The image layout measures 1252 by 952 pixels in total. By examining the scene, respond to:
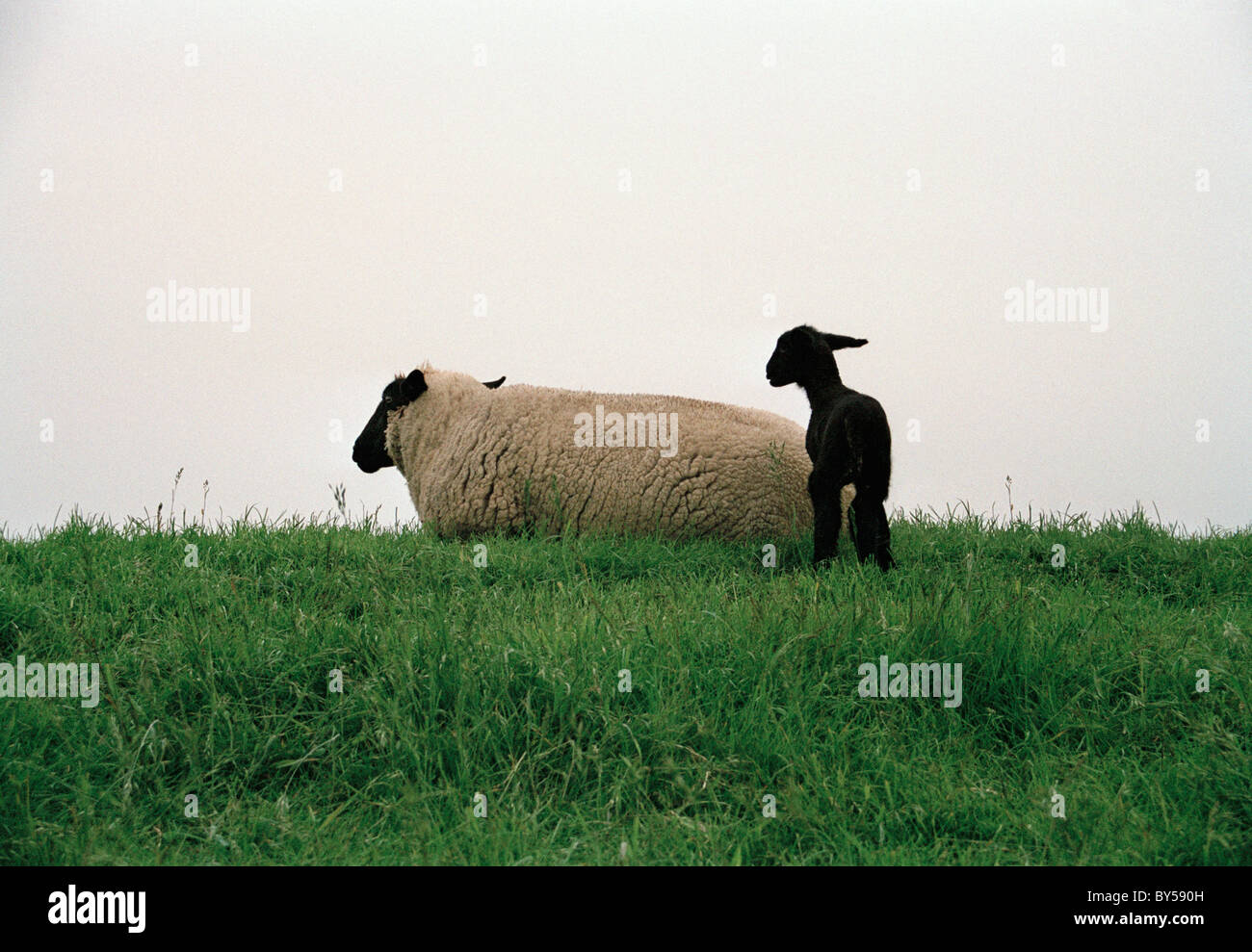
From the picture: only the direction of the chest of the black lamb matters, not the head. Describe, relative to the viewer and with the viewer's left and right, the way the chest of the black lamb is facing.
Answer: facing away from the viewer and to the left of the viewer

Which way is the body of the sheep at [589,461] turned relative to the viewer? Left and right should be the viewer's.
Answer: facing to the left of the viewer

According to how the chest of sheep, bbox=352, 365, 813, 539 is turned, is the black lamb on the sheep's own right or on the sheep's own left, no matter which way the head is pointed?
on the sheep's own left

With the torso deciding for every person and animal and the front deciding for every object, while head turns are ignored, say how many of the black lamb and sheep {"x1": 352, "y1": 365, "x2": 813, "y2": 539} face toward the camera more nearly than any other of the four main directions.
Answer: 0

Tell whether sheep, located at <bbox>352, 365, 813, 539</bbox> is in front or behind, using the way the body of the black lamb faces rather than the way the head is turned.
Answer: in front
